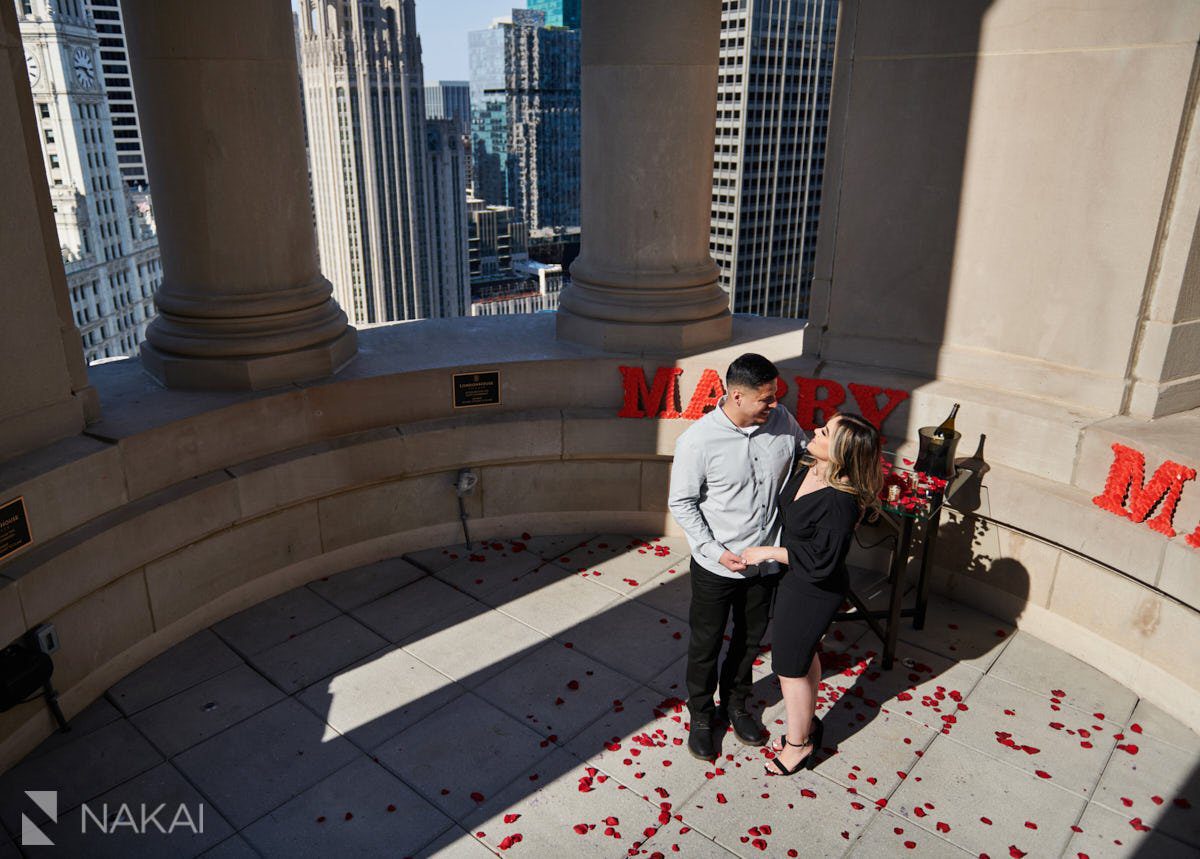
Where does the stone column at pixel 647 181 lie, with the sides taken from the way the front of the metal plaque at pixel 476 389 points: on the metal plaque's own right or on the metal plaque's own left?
on the metal plaque's own left

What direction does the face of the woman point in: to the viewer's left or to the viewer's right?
to the viewer's left

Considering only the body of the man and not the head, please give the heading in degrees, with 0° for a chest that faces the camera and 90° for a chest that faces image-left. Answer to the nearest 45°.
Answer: approximately 315°

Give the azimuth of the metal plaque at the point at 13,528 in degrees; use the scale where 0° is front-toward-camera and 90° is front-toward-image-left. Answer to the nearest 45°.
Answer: approximately 315°

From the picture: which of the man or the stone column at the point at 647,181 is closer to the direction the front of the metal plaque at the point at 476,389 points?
the man

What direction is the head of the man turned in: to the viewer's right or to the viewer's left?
to the viewer's right

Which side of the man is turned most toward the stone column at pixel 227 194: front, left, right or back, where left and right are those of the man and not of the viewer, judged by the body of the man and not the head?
back

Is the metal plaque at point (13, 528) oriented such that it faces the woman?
yes
